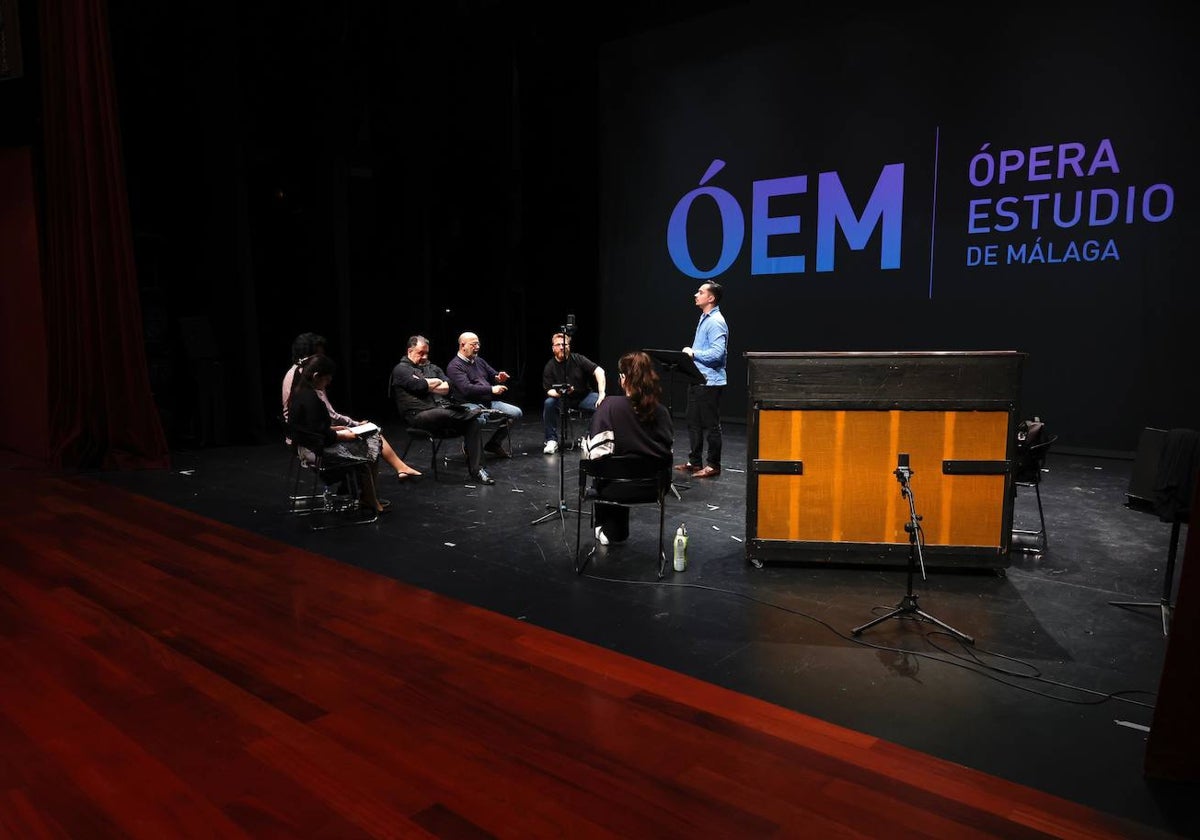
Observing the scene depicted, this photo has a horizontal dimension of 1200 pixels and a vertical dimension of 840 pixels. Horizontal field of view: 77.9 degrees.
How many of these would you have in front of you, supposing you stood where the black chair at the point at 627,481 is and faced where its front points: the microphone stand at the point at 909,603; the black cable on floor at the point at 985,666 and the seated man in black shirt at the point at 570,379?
1

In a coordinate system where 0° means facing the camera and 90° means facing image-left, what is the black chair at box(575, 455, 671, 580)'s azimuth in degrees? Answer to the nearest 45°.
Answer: approximately 180°

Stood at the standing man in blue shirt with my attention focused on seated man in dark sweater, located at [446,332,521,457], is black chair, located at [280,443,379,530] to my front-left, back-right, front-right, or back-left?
front-left

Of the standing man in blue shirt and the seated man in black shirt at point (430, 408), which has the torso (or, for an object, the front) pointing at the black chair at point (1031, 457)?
the seated man in black shirt

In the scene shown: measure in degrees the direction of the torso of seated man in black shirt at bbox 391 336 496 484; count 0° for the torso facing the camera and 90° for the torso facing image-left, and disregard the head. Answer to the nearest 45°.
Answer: approximately 315°

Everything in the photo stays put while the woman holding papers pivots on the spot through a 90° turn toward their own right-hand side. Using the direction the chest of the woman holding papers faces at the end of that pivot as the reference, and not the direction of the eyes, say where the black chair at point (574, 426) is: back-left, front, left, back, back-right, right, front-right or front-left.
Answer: back-left

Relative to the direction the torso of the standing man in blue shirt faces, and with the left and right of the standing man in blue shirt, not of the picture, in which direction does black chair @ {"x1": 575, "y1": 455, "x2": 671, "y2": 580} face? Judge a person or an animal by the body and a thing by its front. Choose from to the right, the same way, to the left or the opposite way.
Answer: to the right

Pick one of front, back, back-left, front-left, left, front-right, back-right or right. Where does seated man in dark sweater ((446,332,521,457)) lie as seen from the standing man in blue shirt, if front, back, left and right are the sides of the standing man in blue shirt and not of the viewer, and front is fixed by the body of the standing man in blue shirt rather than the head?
front

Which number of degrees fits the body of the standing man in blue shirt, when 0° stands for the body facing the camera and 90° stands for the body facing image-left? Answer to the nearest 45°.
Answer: approximately 90°

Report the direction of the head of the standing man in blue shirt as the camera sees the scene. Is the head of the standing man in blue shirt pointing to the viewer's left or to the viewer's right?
to the viewer's left

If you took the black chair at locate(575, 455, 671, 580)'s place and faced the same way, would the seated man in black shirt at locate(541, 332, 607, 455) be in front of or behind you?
in front

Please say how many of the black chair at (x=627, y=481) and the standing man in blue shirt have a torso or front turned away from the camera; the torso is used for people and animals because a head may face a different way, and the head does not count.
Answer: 1

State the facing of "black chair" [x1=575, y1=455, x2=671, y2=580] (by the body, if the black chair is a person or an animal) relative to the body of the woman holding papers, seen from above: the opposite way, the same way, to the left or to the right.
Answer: to the left

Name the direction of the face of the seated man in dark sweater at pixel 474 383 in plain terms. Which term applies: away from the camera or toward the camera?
toward the camera

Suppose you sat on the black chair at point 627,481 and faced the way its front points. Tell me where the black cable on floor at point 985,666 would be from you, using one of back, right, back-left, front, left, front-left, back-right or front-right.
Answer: back-right

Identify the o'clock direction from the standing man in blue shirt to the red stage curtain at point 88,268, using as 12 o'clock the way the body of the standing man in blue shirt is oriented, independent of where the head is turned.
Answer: The red stage curtain is roughly at 12 o'clock from the standing man in blue shirt.

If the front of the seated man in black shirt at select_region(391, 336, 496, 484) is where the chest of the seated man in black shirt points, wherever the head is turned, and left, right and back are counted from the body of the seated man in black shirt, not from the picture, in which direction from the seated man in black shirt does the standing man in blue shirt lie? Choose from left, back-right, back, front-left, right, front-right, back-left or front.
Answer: front-left

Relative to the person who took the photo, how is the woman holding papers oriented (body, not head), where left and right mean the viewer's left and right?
facing to the right of the viewer
